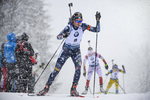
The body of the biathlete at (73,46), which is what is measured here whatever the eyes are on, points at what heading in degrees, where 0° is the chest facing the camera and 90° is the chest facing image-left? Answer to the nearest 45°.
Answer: approximately 315°
